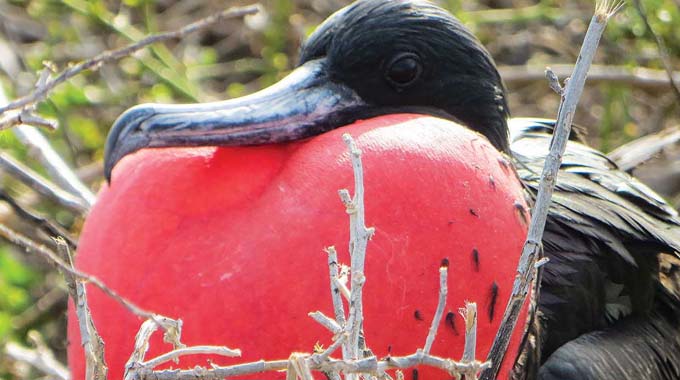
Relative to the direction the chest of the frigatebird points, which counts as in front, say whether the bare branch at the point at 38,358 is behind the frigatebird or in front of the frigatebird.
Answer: in front

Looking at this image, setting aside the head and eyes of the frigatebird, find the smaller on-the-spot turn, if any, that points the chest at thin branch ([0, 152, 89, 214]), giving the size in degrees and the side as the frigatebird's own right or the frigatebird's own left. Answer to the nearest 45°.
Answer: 0° — it already faces it

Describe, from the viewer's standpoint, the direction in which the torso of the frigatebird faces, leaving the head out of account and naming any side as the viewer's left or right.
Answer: facing to the left of the viewer

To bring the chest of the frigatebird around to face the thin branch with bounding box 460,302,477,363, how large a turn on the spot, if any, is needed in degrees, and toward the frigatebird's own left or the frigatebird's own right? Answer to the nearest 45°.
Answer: approximately 90° to the frigatebird's own left

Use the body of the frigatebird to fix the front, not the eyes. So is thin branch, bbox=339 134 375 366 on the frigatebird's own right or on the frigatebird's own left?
on the frigatebird's own left

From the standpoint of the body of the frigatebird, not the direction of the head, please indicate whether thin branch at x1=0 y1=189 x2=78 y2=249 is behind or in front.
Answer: in front

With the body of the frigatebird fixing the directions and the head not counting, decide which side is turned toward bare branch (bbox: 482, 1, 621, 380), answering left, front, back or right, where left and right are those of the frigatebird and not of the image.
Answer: left

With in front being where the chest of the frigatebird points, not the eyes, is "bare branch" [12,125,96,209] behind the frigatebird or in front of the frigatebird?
in front
